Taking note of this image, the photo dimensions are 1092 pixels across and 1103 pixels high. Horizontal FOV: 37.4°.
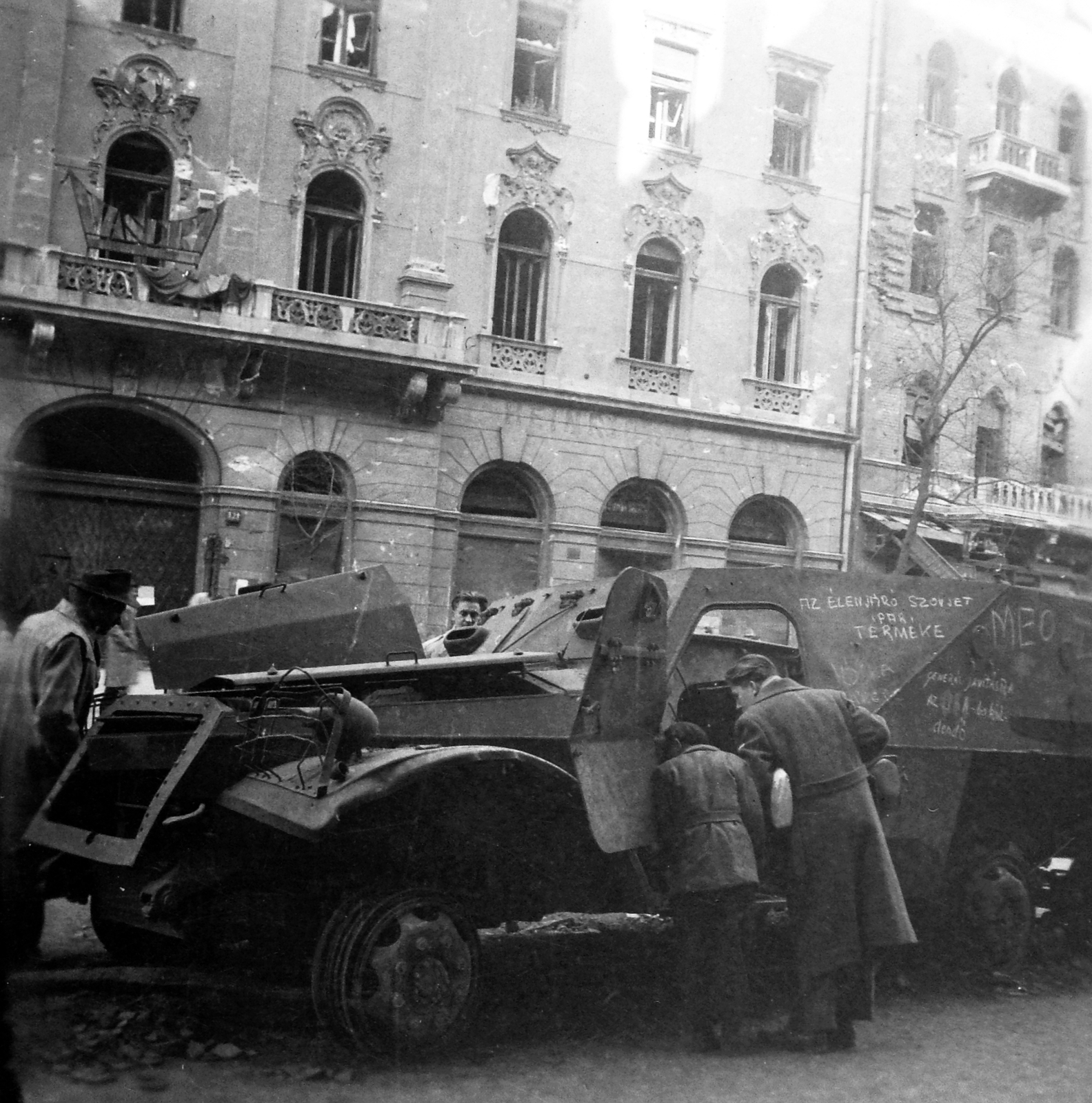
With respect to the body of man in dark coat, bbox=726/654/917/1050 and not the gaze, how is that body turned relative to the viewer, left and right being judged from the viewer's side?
facing away from the viewer and to the left of the viewer

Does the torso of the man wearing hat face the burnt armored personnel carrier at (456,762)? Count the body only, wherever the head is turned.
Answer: yes

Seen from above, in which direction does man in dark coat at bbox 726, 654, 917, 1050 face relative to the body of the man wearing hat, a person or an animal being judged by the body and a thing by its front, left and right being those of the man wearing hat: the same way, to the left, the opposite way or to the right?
to the left

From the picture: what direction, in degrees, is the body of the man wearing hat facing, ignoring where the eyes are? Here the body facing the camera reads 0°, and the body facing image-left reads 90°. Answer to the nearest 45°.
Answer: approximately 270°

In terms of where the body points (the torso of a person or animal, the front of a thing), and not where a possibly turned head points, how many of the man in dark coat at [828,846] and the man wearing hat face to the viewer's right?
1

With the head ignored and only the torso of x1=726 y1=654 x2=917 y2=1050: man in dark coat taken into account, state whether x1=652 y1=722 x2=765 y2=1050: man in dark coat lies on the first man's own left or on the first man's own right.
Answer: on the first man's own left

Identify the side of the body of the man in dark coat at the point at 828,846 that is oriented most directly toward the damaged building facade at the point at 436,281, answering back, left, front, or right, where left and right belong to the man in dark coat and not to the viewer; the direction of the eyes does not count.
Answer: front

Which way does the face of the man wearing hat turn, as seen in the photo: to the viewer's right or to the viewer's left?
to the viewer's right

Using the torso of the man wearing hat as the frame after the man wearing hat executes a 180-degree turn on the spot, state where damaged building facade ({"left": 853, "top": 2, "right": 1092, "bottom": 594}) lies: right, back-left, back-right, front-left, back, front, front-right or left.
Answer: back-right

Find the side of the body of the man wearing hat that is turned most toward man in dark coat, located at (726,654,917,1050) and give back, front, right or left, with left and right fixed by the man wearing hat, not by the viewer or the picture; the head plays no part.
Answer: front

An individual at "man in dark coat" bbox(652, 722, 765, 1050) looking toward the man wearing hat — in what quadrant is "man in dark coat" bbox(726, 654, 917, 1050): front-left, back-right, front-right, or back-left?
back-right

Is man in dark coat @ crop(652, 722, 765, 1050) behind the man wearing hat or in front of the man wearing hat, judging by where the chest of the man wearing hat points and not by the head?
in front
